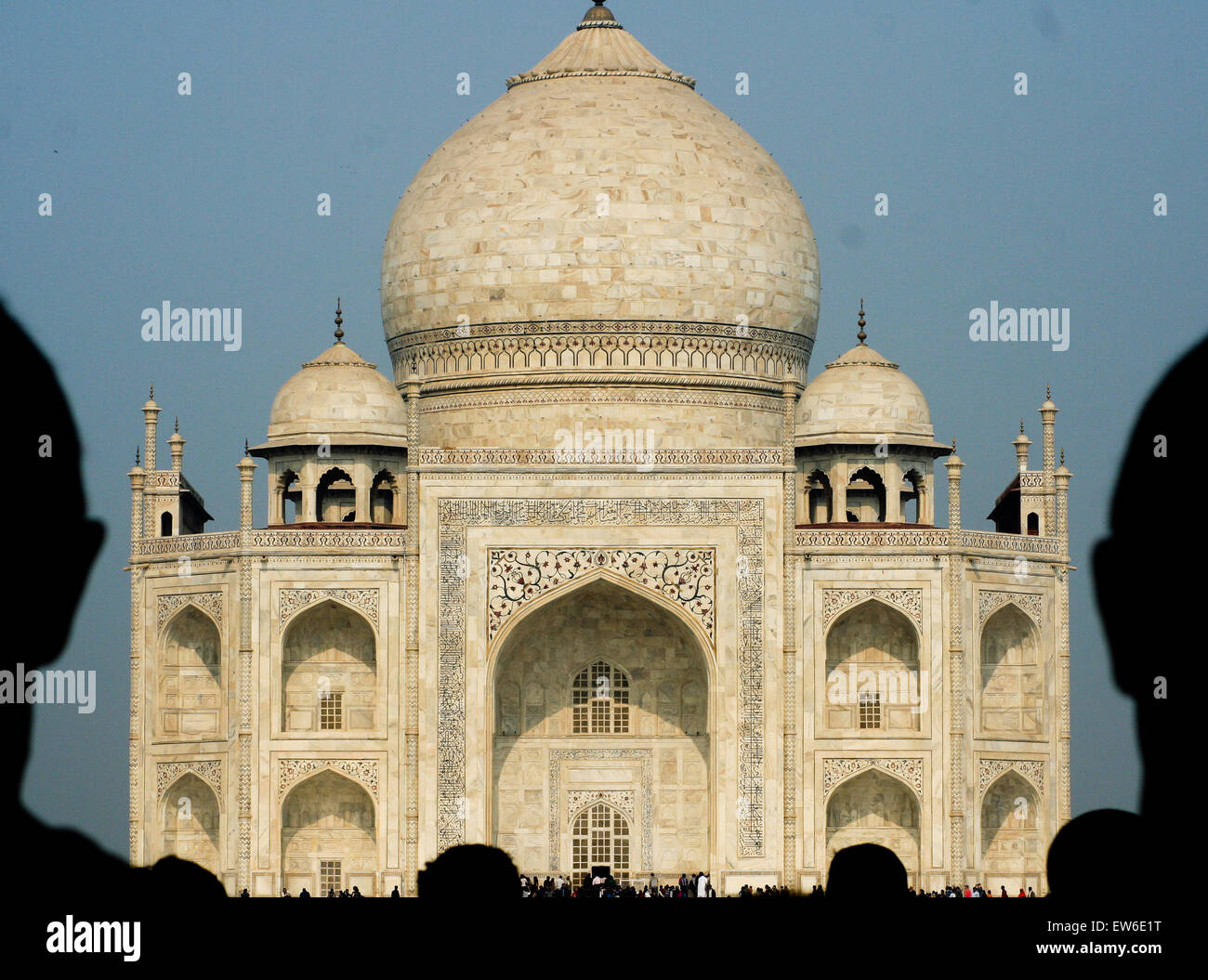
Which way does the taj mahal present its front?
toward the camera

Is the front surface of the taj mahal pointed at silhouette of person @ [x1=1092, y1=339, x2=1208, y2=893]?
yes

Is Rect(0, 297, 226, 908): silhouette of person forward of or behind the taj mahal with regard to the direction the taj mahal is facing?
forward
